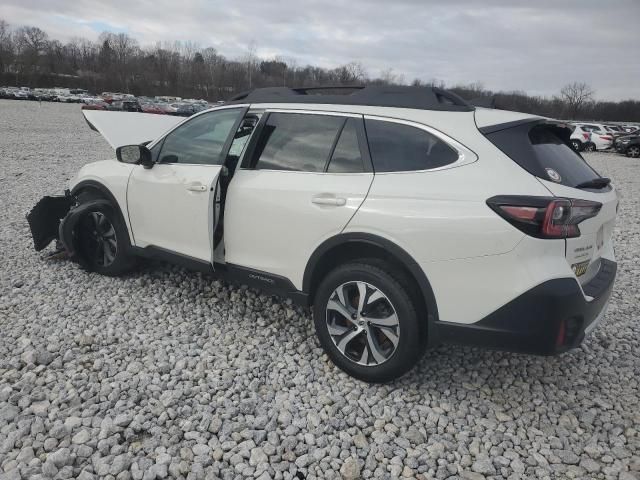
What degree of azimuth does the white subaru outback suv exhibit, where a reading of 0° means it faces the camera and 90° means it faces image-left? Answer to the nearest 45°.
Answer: approximately 135°

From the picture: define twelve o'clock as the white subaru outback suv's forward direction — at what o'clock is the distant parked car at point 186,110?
The distant parked car is roughly at 1 o'clock from the white subaru outback suv.

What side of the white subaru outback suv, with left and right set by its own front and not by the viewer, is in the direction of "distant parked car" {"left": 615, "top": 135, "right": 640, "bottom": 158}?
right

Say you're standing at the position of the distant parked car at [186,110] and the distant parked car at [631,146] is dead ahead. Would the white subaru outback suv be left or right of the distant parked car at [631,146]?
right

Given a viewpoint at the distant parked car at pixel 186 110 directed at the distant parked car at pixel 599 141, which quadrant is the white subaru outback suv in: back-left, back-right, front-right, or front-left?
front-right

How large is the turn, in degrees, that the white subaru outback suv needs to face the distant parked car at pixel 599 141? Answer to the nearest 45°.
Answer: approximately 90° to its right

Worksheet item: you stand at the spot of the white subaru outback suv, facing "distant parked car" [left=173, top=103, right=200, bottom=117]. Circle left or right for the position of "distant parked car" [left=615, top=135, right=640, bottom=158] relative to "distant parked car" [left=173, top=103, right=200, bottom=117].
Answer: right
